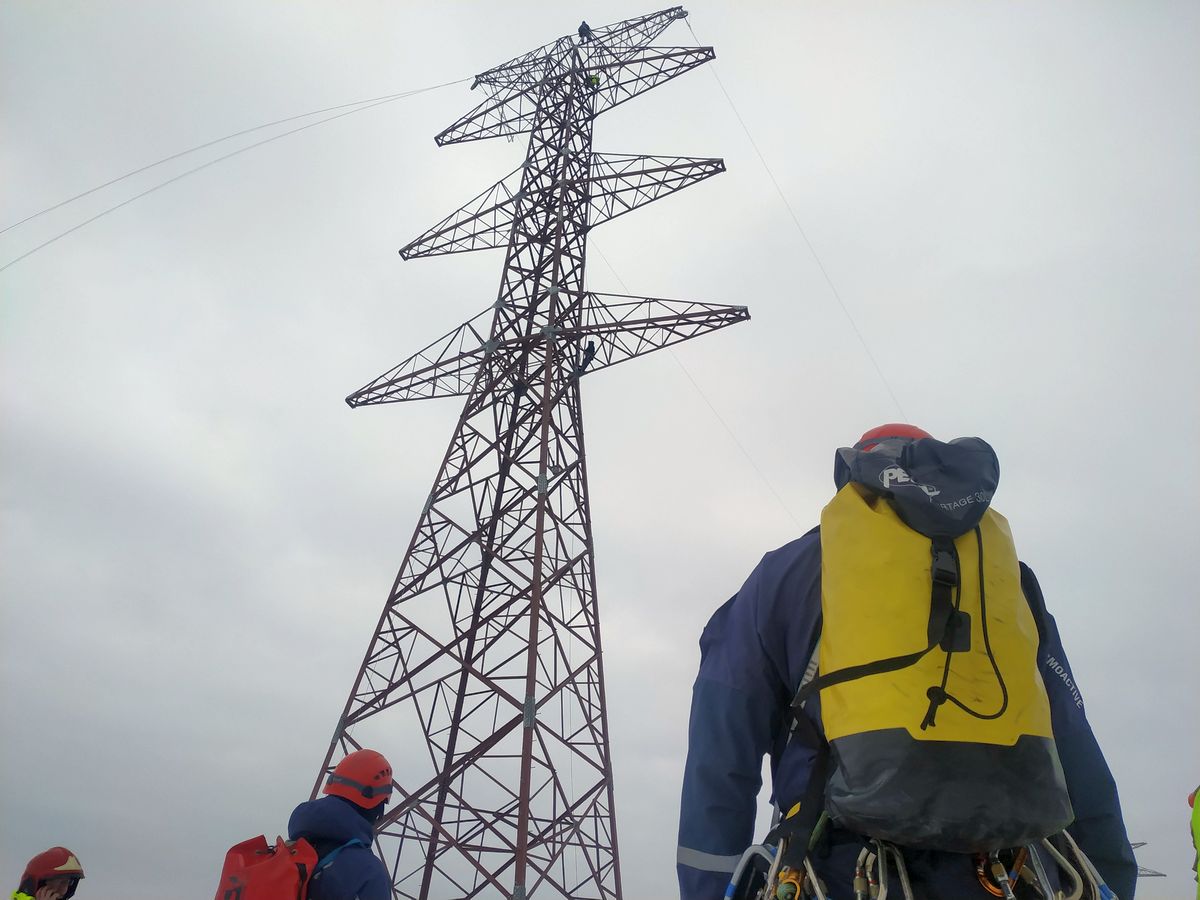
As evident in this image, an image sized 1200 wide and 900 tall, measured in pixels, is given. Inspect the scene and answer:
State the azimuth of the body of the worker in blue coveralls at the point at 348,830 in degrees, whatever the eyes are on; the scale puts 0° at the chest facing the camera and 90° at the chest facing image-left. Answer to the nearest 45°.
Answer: approximately 225°

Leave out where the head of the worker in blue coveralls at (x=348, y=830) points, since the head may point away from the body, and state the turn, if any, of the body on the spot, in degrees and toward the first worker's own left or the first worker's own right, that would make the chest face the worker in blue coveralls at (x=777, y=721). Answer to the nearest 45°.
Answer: approximately 90° to the first worker's own right

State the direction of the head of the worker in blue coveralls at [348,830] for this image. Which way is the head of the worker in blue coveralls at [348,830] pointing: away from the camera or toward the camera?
away from the camera

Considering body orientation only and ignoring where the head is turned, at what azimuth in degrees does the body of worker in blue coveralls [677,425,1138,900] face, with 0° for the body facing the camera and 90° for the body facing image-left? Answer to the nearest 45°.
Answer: approximately 180°

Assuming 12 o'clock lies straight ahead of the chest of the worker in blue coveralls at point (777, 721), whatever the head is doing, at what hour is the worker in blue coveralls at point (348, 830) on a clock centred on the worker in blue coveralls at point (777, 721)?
the worker in blue coveralls at point (348, 830) is roughly at 10 o'clock from the worker in blue coveralls at point (777, 721).

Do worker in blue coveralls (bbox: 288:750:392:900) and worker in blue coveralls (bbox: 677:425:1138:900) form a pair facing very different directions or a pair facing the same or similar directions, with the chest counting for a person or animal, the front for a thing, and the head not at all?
same or similar directions

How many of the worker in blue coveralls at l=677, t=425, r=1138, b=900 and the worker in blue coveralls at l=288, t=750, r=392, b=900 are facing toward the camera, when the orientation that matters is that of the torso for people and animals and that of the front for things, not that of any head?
0
